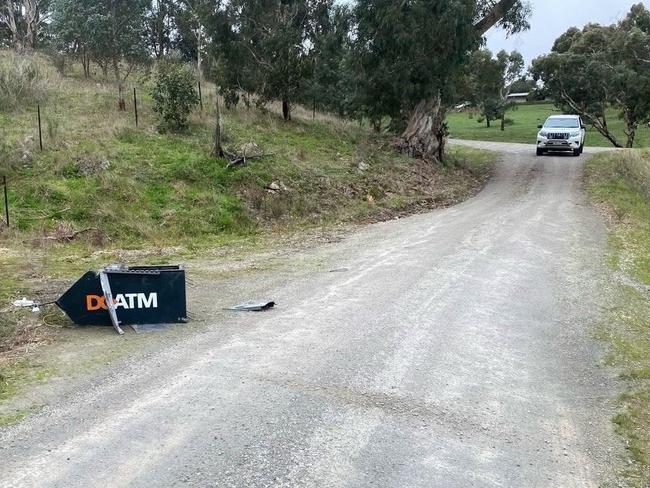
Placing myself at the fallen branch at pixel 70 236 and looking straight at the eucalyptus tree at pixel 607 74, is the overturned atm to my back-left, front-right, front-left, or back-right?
back-right

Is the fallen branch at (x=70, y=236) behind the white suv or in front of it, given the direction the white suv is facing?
in front

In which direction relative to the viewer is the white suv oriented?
toward the camera

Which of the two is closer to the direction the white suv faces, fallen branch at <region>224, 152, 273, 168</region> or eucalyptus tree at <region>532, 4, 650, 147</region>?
the fallen branch

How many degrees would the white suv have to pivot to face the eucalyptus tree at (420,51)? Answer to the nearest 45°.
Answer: approximately 45° to its right

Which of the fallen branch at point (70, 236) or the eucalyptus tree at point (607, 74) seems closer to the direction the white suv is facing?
the fallen branch

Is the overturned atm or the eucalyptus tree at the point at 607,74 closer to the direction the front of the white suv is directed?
the overturned atm

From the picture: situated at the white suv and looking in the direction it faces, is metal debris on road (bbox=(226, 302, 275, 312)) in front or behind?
in front

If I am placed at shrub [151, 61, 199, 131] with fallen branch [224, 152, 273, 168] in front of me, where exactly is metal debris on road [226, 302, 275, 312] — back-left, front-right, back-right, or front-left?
front-right

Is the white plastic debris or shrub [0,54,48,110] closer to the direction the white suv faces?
the white plastic debris

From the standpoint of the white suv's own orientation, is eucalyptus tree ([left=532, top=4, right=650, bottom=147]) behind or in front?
behind

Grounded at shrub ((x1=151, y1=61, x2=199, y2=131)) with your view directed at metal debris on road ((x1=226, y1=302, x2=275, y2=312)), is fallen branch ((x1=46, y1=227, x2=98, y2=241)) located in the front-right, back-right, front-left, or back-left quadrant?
front-right

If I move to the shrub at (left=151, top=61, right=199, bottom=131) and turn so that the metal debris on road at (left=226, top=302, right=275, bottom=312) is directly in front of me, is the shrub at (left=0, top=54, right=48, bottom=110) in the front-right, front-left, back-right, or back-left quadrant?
back-right

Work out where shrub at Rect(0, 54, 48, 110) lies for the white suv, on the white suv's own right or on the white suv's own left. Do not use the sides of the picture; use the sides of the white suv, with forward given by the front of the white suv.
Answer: on the white suv's own right

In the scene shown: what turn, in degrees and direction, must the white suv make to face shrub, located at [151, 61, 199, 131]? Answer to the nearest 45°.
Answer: approximately 45° to its right

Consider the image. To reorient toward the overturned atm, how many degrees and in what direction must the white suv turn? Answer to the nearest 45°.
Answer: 0° — it already faces it
